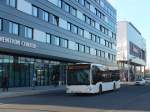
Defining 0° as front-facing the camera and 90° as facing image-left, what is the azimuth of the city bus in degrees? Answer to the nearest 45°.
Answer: approximately 45°
